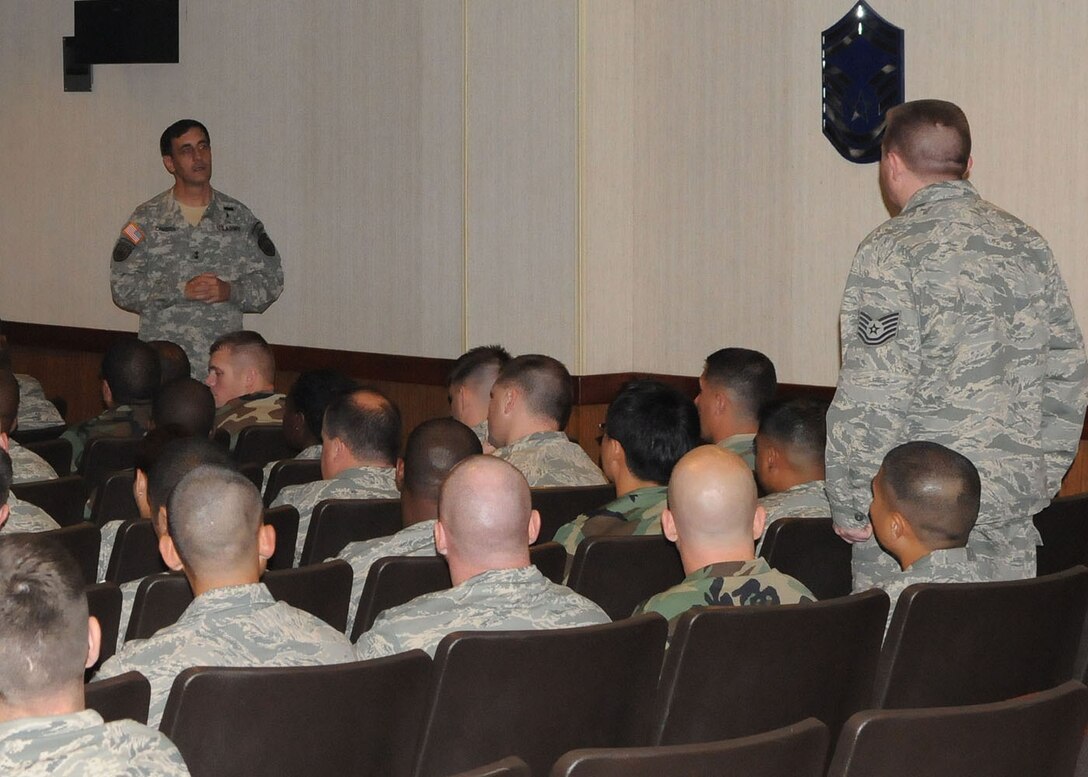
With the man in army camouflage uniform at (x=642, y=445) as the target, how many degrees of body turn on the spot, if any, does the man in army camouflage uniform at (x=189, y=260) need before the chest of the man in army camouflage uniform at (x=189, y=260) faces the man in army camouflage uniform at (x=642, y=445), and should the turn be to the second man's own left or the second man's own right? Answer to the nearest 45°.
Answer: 0° — they already face them

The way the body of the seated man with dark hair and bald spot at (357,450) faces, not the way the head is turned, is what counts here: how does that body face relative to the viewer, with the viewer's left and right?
facing away from the viewer and to the left of the viewer

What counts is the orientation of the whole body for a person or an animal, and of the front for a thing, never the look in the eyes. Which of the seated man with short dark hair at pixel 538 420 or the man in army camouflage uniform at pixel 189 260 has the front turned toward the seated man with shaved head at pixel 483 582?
the man in army camouflage uniform

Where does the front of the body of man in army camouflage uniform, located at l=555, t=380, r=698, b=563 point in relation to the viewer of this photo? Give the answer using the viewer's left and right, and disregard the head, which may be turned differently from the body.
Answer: facing away from the viewer and to the left of the viewer

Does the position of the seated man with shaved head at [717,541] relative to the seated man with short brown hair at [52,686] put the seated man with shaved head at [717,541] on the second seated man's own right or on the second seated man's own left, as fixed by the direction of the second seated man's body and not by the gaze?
on the second seated man's own right

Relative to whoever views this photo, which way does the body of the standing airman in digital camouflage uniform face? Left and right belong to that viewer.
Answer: facing away from the viewer and to the left of the viewer

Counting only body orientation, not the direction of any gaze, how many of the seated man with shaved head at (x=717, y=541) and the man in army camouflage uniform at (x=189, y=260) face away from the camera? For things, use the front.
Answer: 1

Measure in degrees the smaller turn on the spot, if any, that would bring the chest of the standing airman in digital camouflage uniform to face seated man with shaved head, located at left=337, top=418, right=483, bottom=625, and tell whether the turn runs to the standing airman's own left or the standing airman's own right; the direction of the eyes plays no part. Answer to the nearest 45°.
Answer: approximately 45° to the standing airman's own left

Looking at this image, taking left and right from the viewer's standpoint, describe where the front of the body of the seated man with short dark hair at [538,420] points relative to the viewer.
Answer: facing away from the viewer and to the left of the viewer

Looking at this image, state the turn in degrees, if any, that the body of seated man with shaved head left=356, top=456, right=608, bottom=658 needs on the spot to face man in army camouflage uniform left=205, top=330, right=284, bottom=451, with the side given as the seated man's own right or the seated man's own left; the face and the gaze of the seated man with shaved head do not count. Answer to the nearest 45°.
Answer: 0° — they already face them

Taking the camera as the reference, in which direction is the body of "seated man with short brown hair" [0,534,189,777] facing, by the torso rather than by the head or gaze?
away from the camera

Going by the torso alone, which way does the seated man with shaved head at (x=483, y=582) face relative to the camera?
away from the camera

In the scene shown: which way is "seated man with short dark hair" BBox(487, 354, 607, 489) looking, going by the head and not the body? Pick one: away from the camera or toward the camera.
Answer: away from the camera

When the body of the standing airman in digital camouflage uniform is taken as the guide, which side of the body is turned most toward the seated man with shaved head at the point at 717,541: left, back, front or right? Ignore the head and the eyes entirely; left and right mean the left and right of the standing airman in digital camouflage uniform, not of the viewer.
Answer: left

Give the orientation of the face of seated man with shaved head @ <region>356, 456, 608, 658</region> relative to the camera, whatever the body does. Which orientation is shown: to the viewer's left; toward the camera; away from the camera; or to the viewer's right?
away from the camera

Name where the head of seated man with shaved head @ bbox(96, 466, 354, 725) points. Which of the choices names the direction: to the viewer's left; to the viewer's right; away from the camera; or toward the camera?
away from the camera

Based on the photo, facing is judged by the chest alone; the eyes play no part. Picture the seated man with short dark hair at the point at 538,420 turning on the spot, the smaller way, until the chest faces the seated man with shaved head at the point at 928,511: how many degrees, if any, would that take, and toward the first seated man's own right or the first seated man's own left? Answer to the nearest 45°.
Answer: approximately 180°

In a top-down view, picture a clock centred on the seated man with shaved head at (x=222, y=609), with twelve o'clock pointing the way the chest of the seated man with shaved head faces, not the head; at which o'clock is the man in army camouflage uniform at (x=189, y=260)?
The man in army camouflage uniform is roughly at 12 o'clock from the seated man with shaved head.
